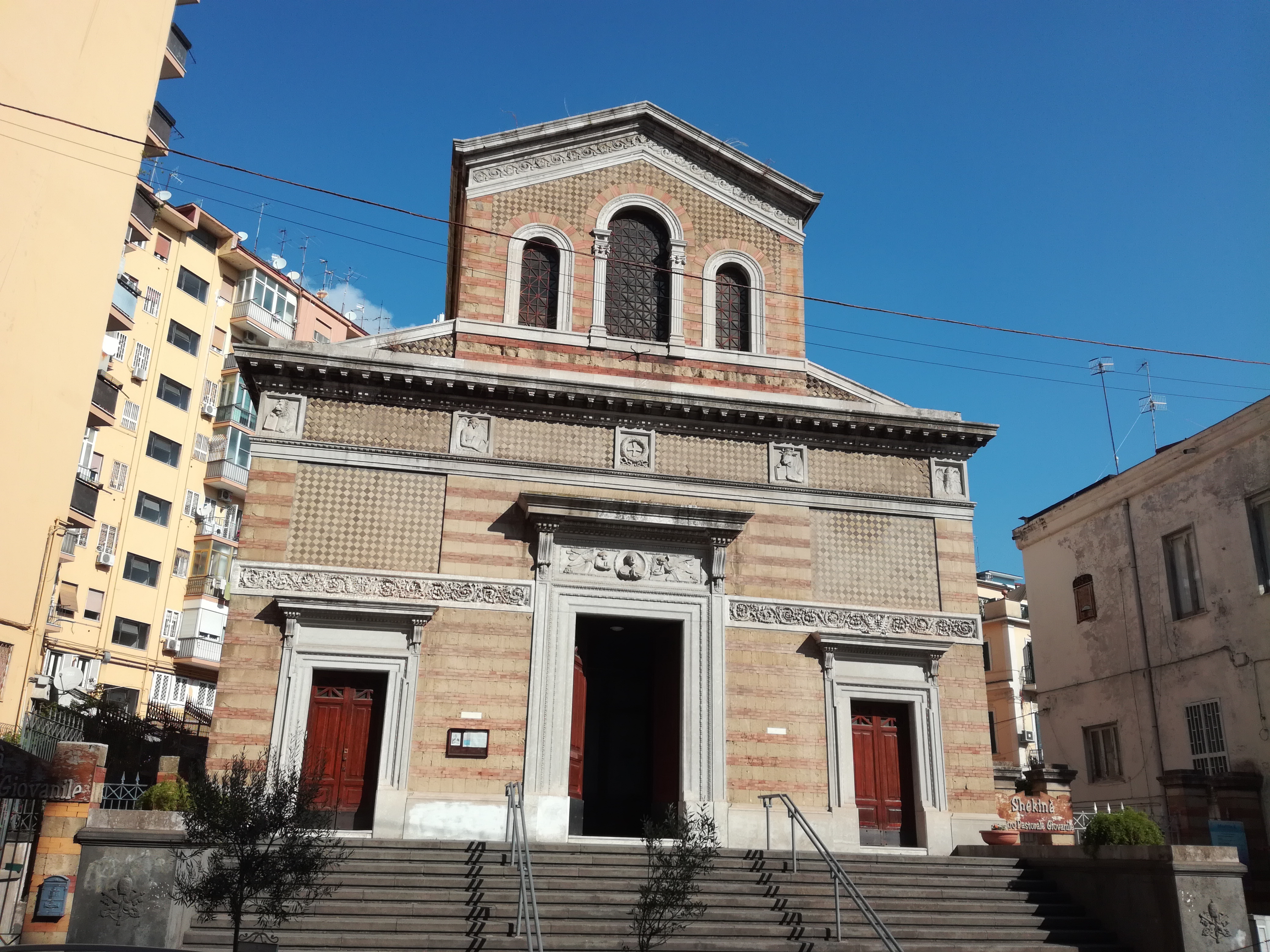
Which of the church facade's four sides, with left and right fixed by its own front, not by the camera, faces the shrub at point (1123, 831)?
left

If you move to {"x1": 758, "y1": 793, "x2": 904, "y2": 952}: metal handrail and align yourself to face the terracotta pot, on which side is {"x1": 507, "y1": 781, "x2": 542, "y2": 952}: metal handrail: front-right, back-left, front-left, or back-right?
back-left

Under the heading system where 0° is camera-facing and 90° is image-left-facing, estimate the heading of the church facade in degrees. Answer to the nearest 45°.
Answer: approximately 0°

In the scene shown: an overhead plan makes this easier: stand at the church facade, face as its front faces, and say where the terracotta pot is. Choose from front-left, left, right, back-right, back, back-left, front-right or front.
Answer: left

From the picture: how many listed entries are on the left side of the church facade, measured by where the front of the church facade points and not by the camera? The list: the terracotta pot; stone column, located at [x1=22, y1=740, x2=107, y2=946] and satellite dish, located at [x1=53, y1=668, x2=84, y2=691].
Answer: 1

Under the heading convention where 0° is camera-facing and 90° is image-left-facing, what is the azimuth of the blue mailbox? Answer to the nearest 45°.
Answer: approximately 0°

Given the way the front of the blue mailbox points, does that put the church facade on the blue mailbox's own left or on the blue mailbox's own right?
on the blue mailbox's own left

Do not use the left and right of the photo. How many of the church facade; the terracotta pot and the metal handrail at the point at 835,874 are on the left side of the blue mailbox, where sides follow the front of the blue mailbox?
3

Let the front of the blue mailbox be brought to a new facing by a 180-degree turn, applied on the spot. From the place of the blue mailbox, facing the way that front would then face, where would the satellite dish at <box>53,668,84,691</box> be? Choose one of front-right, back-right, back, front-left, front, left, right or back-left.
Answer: front

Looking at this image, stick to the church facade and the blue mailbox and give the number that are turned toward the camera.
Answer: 2

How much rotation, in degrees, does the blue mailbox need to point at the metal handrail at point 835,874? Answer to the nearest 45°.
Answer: approximately 90° to its left
